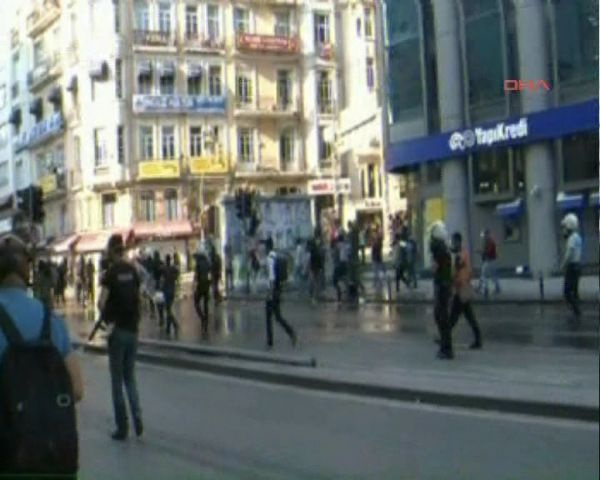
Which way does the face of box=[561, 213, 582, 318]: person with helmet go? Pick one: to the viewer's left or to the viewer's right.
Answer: to the viewer's left

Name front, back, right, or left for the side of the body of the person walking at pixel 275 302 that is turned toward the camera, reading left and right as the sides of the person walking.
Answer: left

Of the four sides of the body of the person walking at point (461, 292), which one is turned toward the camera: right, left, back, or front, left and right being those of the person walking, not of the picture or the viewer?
left

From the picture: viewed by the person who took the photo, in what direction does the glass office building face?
facing the viewer and to the left of the viewer

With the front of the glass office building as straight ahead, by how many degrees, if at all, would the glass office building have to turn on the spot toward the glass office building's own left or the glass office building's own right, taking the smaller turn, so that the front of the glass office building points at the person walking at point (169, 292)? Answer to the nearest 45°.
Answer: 0° — it already faces them

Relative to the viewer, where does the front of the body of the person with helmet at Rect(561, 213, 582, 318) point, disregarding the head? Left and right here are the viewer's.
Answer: facing to the left of the viewer

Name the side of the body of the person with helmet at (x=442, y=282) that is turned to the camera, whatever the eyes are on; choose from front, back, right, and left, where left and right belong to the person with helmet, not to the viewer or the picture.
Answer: left

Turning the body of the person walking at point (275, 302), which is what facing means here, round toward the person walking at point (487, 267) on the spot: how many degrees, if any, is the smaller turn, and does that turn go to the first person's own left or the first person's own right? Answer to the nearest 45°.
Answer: approximately 135° to the first person's own right

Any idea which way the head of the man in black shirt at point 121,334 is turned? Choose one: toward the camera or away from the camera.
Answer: away from the camera

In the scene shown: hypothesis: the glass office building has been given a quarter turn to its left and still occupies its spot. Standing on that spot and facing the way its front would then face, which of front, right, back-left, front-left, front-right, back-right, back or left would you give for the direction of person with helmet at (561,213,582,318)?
front-right
